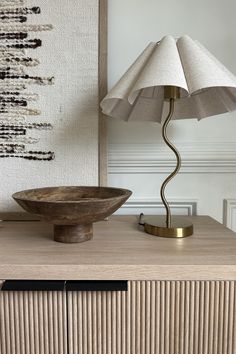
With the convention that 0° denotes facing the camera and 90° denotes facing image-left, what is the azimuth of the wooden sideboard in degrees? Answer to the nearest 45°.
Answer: approximately 0°

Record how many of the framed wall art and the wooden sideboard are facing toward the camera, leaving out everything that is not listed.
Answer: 2

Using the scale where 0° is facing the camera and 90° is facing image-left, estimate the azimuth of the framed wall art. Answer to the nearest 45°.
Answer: approximately 0°
